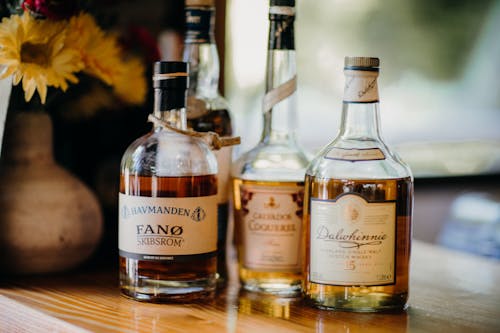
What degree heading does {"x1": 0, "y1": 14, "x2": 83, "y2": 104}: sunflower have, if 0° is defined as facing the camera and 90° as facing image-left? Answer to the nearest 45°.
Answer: approximately 0°
